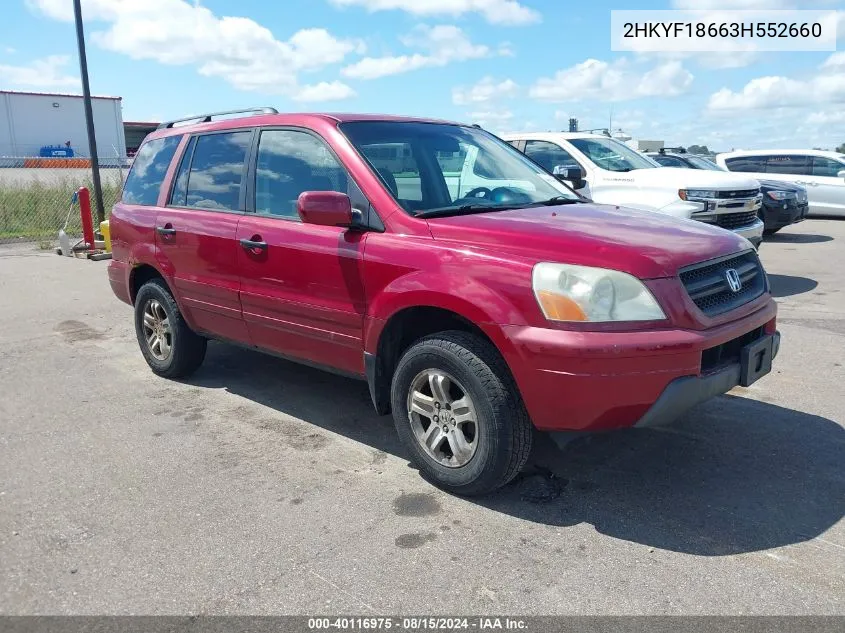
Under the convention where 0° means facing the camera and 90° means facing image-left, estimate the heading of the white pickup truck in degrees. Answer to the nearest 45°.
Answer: approximately 315°

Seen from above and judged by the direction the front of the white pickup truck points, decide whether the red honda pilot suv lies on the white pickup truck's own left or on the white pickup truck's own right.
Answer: on the white pickup truck's own right

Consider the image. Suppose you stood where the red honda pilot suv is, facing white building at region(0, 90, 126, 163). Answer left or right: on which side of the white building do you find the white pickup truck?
right

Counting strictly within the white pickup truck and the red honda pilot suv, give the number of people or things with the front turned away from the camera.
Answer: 0

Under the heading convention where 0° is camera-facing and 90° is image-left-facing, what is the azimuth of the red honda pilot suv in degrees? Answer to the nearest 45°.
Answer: approximately 315°

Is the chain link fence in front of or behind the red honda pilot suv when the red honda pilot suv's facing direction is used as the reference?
behind

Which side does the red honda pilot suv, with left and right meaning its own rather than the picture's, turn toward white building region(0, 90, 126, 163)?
back

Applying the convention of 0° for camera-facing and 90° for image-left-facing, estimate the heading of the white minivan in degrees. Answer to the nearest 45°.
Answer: approximately 270°

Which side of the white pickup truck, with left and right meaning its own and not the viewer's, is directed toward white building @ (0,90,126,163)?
back

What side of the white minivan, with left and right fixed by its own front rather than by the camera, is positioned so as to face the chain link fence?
back

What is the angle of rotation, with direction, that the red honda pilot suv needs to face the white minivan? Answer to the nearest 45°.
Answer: approximately 90° to its left
